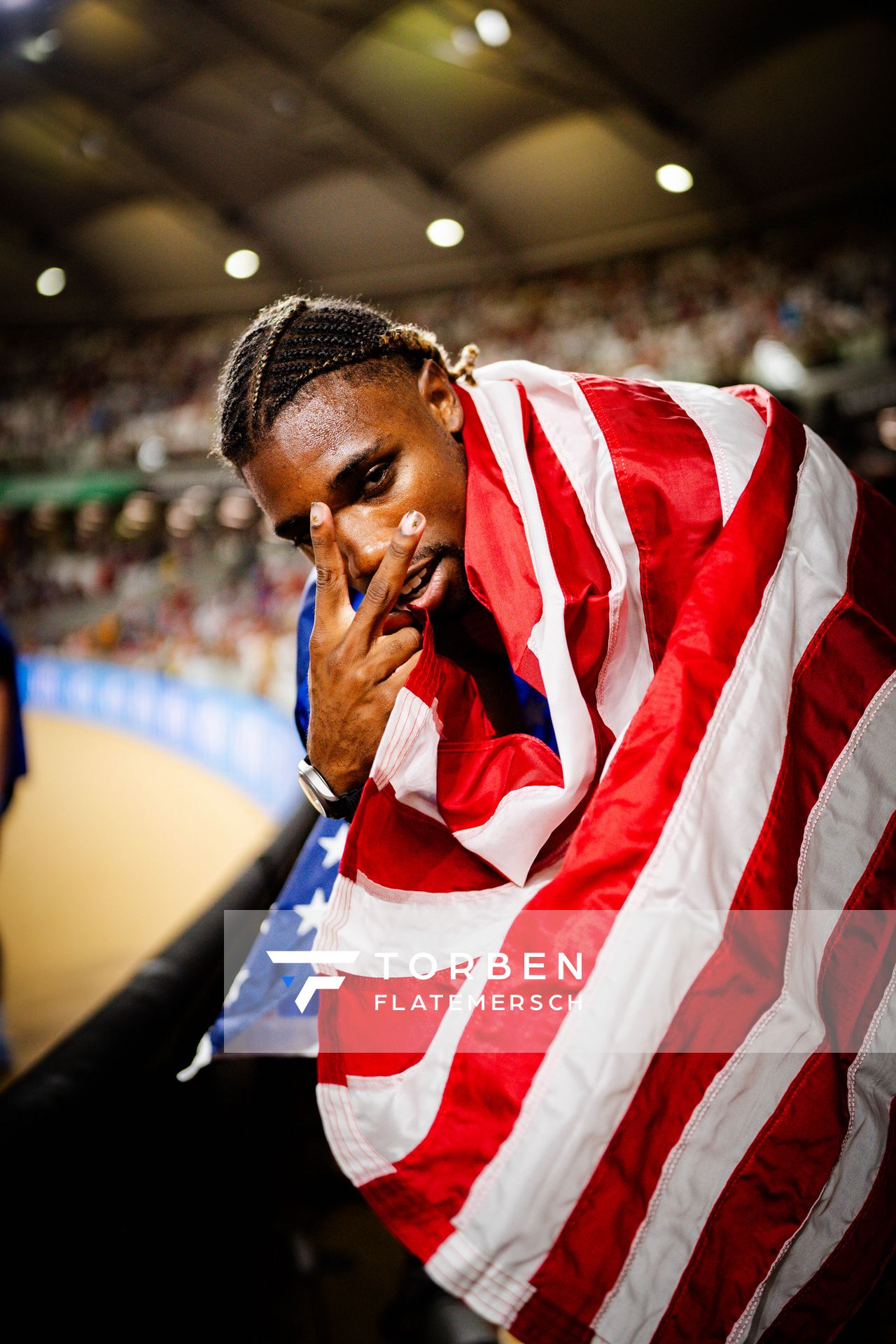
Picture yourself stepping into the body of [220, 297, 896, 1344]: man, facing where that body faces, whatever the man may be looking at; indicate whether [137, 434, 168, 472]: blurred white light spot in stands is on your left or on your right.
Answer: on your right

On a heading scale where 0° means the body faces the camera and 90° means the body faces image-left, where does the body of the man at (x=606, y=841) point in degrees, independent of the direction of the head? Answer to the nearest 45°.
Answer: approximately 45°

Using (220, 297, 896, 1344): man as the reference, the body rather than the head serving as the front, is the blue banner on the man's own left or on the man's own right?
on the man's own right

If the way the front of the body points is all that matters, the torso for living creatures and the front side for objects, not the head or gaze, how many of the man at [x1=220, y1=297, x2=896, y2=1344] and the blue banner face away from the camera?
0
